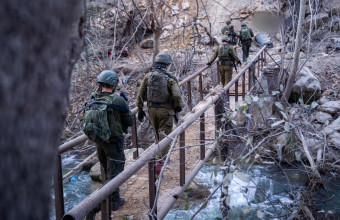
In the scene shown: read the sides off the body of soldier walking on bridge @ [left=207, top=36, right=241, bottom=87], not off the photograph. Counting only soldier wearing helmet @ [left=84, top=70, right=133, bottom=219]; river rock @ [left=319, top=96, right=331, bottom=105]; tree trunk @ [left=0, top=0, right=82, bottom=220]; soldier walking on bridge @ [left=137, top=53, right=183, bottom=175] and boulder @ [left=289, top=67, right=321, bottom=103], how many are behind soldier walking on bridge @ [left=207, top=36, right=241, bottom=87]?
3

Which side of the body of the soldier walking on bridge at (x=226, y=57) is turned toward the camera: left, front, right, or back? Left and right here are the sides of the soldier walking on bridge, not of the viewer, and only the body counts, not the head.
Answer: back

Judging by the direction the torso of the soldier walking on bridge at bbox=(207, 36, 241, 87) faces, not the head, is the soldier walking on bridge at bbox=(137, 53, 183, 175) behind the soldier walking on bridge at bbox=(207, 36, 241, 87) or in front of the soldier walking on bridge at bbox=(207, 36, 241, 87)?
behind

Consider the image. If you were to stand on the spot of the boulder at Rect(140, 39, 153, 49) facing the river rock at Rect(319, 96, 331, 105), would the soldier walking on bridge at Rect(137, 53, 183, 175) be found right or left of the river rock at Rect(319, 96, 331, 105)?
right

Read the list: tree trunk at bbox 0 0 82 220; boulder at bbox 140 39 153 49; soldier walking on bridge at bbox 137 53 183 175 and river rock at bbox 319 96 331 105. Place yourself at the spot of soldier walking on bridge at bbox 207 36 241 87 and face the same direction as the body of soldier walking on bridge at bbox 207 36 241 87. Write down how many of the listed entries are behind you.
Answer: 2

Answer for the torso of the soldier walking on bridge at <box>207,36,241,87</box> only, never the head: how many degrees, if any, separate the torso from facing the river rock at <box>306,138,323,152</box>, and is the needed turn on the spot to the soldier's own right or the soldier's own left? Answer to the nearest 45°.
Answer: approximately 135° to the soldier's own right

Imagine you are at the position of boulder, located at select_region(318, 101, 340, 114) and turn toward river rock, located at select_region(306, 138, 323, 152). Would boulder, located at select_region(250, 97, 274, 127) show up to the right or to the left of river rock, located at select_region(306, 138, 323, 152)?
right

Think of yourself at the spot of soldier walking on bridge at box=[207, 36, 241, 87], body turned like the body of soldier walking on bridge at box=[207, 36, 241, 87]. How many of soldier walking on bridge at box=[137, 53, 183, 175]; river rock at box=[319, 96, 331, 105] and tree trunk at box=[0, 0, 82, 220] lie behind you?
2

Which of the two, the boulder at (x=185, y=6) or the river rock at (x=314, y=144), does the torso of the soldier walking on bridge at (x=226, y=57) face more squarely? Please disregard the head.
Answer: the boulder

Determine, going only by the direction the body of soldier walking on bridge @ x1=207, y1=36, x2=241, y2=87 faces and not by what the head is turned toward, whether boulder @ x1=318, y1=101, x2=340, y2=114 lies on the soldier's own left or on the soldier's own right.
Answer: on the soldier's own right

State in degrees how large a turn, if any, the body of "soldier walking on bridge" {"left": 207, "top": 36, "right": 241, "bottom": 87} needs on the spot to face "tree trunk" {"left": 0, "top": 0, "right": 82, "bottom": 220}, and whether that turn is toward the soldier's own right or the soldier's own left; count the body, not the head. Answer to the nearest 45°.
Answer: approximately 180°

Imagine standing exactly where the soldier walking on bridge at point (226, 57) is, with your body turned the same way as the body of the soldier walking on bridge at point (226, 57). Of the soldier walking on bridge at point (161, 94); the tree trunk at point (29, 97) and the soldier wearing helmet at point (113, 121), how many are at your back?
3
